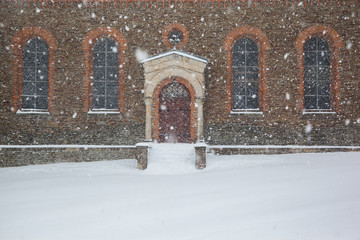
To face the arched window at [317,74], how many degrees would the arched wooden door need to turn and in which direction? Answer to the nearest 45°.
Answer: approximately 90° to its left

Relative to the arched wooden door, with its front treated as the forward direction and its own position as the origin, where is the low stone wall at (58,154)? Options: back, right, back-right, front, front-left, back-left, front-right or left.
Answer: right

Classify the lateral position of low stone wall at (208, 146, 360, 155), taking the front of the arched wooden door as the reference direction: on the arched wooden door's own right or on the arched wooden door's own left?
on the arched wooden door's own left

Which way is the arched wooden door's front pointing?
toward the camera

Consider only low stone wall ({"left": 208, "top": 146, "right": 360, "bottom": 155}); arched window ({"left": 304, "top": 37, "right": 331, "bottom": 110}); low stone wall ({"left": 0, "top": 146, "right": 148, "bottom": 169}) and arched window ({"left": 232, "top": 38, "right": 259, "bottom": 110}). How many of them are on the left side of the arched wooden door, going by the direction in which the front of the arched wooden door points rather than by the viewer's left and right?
3

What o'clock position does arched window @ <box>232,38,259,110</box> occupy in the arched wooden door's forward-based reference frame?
The arched window is roughly at 9 o'clock from the arched wooden door.
